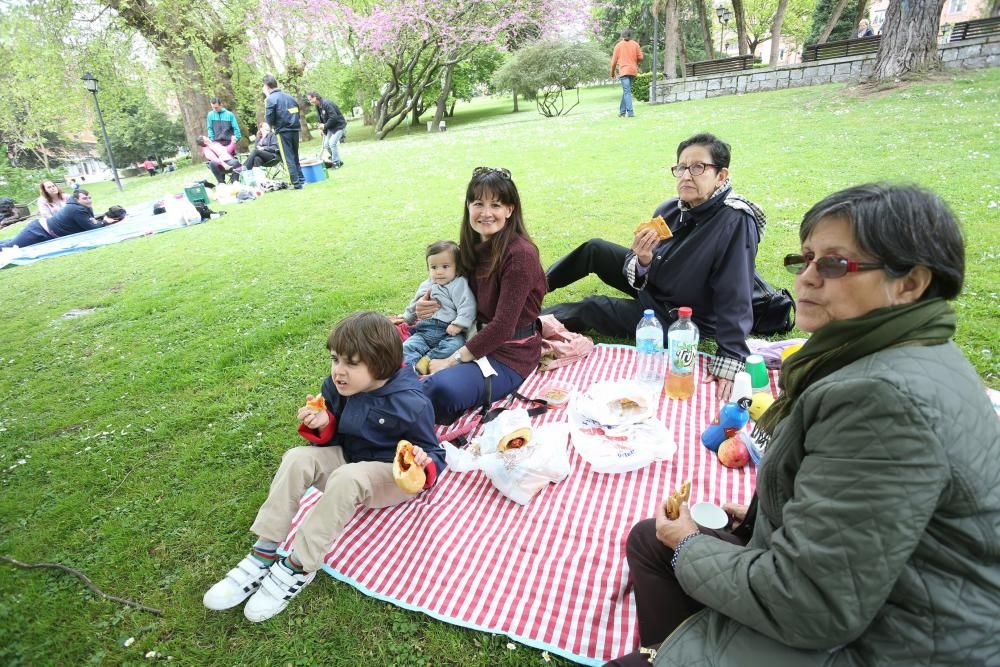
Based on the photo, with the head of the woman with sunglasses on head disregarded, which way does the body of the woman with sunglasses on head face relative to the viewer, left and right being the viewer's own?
facing the viewer and to the left of the viewer

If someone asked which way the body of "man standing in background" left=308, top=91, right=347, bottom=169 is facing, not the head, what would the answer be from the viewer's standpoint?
to the viewer's left

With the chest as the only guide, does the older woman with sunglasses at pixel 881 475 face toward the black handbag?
no

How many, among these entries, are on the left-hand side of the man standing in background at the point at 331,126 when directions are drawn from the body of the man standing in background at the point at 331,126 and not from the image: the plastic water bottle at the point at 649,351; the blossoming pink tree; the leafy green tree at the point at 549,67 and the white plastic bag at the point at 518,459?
2

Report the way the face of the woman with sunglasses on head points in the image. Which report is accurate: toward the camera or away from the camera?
toward the camera

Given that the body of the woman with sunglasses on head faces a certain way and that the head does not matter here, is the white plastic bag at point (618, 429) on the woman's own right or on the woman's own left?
on the woman's own left

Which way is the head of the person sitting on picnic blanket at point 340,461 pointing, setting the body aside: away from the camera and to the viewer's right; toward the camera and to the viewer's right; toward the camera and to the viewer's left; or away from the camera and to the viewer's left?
toward the camera and to the viewer's left

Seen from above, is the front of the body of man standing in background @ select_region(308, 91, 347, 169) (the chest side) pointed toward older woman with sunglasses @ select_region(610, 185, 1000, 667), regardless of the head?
no

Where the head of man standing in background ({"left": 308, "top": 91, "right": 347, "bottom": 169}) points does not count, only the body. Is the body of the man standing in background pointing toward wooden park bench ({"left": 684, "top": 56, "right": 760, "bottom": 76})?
no

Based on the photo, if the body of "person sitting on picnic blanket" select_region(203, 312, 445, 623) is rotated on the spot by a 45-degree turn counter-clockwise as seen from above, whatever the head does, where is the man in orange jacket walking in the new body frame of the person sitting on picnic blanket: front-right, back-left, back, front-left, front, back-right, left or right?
back-left

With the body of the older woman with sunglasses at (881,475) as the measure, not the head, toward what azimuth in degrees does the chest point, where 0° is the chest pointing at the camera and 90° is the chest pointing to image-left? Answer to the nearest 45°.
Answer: approximately 90°
